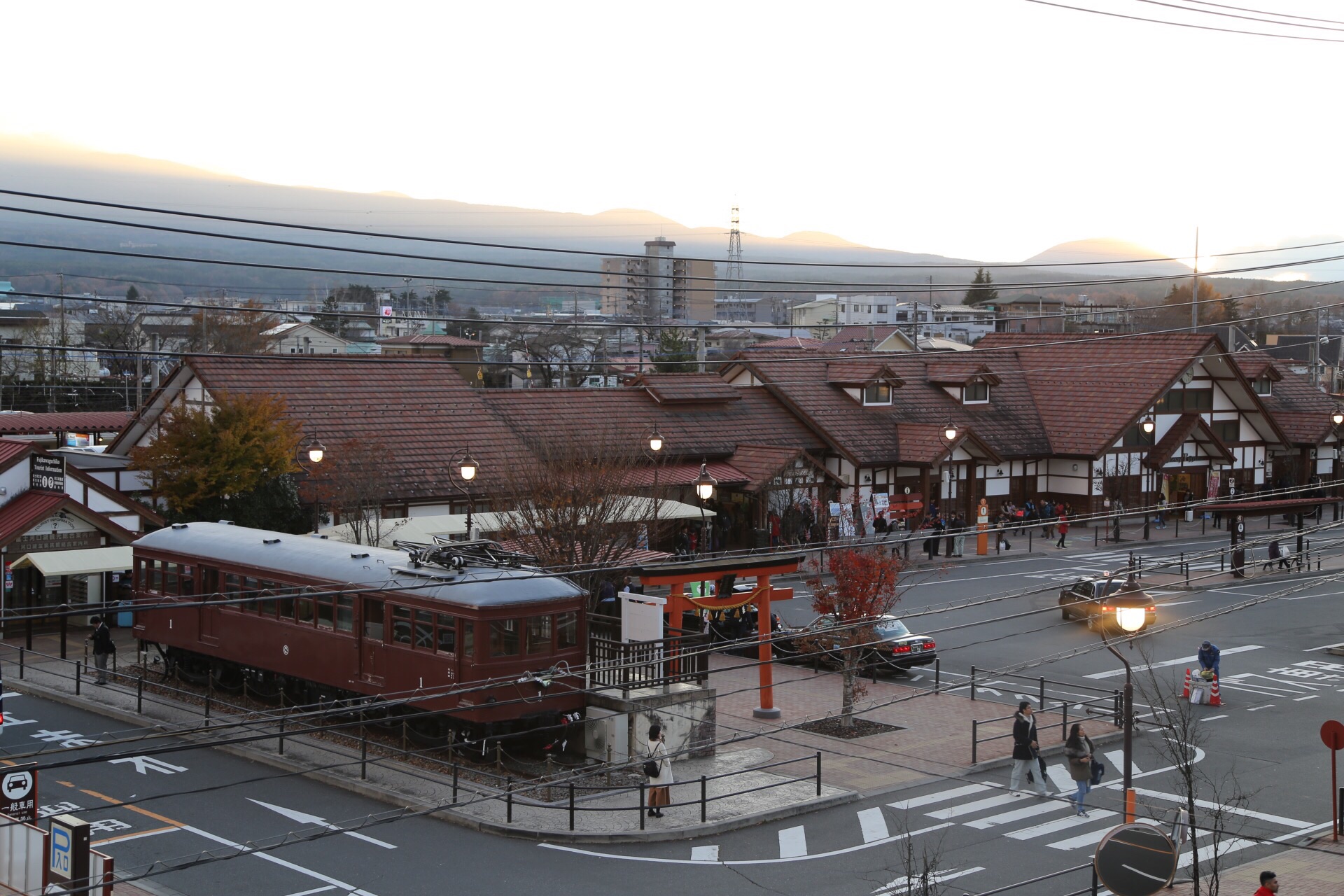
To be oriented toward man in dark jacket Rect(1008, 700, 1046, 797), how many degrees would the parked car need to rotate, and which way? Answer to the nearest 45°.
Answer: approximately 135° to its left

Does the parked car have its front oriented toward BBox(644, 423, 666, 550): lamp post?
yes

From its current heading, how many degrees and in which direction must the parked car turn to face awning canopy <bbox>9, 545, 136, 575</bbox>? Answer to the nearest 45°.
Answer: approximately 45° to its left

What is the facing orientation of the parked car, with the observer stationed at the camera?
facing away from the viewer and to the left of the viewer
